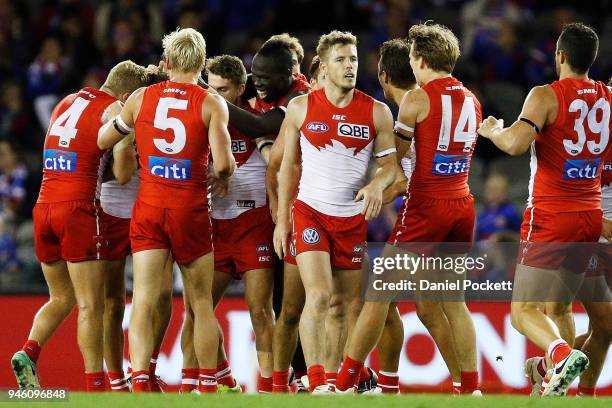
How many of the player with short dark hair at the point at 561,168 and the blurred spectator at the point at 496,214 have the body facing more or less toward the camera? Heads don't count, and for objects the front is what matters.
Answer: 1

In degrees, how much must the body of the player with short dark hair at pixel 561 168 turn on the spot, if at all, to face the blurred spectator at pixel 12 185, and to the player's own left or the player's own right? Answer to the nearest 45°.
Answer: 0° — they already face them

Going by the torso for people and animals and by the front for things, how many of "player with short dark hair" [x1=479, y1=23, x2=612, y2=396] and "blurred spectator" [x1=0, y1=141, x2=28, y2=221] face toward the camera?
1

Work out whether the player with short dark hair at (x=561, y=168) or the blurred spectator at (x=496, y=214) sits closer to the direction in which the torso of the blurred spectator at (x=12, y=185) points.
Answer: the player with short dark hair

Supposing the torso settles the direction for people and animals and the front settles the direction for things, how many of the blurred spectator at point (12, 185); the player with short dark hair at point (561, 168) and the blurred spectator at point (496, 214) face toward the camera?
2

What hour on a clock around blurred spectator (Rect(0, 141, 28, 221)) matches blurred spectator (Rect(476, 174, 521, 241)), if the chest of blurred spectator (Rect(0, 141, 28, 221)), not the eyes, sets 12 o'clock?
blurred spectator (Rect(476, 174, 521, 241)) is roughly at 10 o'clock from blurred spectator (Rect(0, 141, 28, 221)).

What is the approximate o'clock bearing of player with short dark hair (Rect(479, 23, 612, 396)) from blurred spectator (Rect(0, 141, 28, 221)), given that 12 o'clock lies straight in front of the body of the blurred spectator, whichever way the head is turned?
The player with short dark hair is roughly at 11 o'clock from the blurred spectator.

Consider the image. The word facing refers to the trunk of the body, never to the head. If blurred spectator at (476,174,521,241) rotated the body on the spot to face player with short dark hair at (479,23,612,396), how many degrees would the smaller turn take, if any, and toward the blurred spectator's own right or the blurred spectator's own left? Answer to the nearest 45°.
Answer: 0° — they already face them

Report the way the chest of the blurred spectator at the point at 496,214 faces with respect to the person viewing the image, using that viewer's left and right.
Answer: facing the viewer

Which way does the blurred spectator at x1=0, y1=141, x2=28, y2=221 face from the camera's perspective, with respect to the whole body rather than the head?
toward the camera

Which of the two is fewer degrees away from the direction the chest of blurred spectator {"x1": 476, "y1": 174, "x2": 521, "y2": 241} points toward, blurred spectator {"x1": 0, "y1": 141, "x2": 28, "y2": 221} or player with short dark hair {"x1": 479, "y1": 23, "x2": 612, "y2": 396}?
the player with short dark hair

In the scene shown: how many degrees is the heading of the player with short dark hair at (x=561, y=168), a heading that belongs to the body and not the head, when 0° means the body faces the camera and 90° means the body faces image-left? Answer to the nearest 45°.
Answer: approximately 135°

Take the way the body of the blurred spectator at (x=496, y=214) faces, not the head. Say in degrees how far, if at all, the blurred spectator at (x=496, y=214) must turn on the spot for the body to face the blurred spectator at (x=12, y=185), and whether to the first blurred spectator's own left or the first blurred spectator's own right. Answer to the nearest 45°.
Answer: approximately 90° to the first blurred spectator's own right
